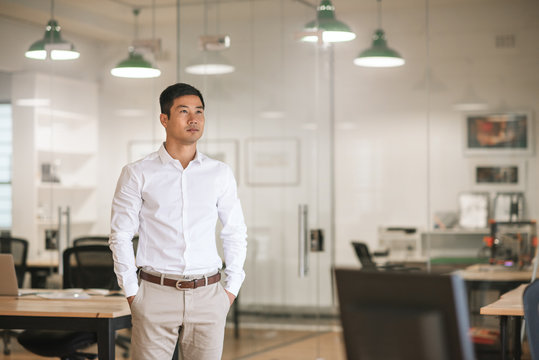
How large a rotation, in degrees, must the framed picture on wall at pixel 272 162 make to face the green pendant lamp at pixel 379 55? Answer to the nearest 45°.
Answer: approximately 90° to its left

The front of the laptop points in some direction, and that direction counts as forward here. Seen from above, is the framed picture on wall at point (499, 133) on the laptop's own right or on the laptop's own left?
on the laptop's own right

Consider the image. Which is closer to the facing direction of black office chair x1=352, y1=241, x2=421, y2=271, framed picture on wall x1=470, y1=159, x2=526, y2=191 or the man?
the framed picture on wall

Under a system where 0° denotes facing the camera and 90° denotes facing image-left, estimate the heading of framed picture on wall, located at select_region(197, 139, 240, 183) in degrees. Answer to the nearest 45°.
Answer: approximately 0°

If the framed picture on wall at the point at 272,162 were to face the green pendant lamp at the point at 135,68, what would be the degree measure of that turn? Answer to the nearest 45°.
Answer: approximately 90° to its right

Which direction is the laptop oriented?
away from the camera

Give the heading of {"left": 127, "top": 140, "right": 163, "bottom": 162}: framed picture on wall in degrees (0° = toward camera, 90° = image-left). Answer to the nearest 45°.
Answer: approximately 0°

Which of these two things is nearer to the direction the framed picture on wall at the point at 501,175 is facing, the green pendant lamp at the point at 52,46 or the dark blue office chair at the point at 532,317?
the dark blue office chair
